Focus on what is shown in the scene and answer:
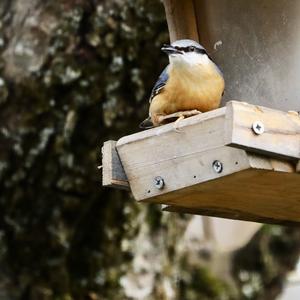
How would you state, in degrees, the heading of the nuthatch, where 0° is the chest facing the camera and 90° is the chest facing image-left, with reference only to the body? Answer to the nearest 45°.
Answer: approximately 315°
